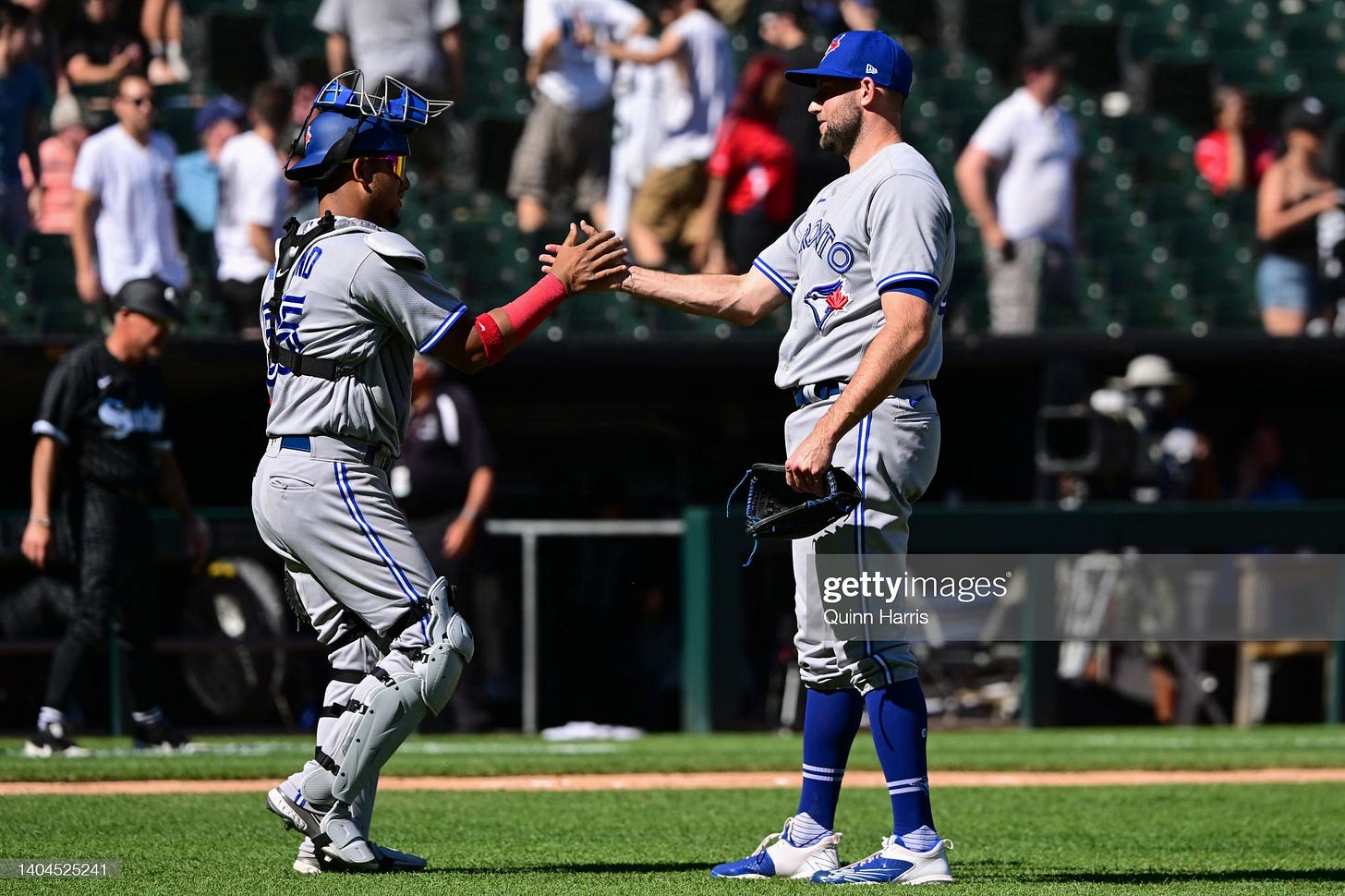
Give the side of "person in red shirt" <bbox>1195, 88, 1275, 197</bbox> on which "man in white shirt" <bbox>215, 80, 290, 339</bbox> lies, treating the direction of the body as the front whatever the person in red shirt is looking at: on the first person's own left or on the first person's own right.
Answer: on the first person's own right

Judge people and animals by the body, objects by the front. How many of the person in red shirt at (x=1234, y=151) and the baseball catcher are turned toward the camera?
1

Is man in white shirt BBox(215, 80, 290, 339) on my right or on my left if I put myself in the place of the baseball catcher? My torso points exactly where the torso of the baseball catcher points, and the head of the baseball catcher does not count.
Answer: on my left

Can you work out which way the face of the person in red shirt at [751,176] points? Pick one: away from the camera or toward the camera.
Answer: away from the camera

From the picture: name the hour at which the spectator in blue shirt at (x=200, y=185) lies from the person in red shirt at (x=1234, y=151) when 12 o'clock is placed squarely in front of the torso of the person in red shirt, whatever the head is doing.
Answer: The spectator in blue shirt is roughly at 2 o'clock from the person in red shirt.

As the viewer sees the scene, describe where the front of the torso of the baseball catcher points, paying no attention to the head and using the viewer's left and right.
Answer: facing away from the viewer and to the right of the viewer
